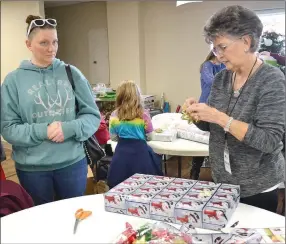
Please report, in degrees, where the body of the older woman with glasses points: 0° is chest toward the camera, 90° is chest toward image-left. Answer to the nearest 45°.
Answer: approximately 45°

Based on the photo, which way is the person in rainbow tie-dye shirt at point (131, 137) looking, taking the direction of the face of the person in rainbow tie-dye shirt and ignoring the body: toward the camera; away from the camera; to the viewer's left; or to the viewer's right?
away from the camera

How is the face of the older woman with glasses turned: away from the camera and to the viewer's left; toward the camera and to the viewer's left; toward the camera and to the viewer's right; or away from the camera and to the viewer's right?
toward the camera and to the viewer's left

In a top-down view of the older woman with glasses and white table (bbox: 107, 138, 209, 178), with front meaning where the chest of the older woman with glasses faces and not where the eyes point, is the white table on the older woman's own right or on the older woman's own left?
on the older woman's own right

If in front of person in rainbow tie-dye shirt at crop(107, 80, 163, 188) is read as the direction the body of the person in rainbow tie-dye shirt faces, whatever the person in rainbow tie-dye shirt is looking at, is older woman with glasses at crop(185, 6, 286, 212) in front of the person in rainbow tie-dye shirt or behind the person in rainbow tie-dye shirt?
behind

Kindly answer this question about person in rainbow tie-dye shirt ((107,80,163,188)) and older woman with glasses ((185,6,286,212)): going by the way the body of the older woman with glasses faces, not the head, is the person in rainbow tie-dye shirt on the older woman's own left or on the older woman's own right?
on the older woman's own right

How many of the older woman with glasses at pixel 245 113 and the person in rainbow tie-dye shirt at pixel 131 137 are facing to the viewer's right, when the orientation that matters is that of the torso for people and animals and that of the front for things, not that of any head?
0

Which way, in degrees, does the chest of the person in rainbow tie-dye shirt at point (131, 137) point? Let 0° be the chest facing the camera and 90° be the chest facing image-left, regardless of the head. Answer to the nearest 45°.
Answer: approximately 180°
